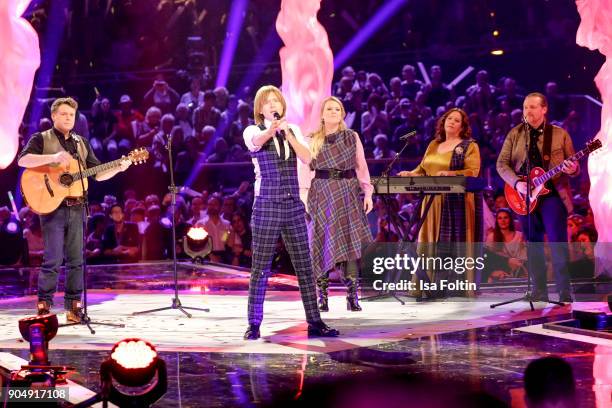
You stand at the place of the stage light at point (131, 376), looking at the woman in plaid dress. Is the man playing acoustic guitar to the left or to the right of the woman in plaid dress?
left

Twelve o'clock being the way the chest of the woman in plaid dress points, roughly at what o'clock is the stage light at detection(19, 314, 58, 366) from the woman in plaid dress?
The stage light is roughly at 1 o'clock from the woman in plaid dress.

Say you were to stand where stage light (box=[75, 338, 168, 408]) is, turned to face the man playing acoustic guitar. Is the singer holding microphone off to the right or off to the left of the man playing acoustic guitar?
right

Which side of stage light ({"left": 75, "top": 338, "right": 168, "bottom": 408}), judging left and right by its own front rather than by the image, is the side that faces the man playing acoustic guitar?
back

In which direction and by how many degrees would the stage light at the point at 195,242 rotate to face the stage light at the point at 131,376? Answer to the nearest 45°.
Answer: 0° — it already faces it

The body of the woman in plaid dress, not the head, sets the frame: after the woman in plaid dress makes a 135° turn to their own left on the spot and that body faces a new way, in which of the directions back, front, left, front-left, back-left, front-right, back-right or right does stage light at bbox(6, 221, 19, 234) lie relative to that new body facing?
left

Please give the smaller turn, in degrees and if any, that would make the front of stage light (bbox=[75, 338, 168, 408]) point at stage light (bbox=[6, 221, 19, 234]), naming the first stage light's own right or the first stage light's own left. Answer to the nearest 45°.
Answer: approximately 180°

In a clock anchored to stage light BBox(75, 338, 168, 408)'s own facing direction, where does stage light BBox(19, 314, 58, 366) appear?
stage light BBox(19, 314, 58, 366) is roughly at 5 o'clock from stage light BBox(75, 338, 168, 408).

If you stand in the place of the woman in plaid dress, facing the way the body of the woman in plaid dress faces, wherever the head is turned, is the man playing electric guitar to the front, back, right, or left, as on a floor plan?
left

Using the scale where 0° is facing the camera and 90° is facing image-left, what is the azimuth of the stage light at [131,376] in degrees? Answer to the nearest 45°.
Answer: approximately 0°

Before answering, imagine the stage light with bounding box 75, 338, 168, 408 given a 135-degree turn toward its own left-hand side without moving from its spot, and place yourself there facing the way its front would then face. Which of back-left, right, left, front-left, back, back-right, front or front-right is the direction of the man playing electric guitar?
front

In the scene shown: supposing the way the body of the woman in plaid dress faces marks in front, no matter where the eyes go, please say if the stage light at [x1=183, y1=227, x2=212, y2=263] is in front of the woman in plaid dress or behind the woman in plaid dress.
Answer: behind

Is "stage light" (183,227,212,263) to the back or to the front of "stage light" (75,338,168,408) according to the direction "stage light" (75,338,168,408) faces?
to the back

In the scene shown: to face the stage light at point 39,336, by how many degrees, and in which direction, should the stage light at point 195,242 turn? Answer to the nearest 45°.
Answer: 0° — it already faces it

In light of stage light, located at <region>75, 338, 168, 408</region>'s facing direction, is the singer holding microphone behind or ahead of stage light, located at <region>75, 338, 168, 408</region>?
behind

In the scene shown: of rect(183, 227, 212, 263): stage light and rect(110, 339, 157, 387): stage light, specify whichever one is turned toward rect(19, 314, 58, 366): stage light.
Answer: rect(183, 227, 212, 263): stage light

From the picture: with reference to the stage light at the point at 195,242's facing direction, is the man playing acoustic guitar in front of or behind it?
in front
